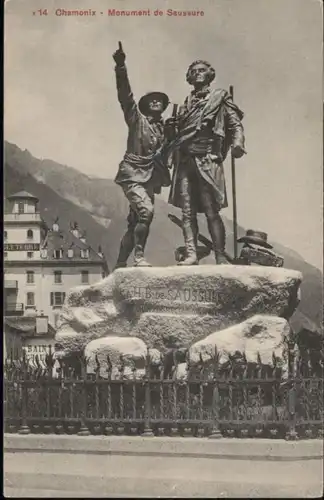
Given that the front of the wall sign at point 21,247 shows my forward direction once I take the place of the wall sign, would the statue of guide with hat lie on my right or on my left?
on my left

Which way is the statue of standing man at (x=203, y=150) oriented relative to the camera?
toward the camera

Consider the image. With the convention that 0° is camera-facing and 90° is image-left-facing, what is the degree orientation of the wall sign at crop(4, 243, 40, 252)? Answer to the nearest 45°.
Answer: approximately 0°

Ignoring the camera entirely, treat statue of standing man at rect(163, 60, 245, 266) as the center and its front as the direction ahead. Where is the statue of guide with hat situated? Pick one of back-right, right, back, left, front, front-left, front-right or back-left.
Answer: right

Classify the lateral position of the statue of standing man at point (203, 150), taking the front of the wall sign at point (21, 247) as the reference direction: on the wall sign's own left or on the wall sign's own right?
on the wall sign's own left

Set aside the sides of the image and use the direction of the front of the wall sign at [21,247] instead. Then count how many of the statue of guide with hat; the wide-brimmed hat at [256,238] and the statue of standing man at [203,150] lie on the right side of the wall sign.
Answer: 0

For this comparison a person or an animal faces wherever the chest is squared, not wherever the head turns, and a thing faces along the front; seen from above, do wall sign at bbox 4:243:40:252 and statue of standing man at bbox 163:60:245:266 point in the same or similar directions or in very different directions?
same or similar directions

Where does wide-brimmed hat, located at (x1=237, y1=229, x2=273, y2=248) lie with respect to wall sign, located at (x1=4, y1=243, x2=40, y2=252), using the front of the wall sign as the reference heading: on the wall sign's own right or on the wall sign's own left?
on the wall sign's own left
